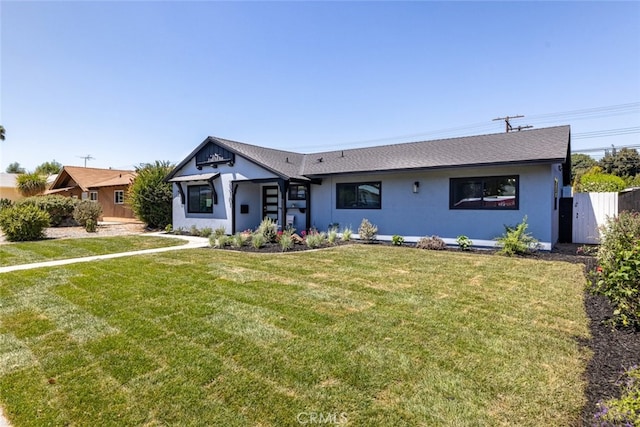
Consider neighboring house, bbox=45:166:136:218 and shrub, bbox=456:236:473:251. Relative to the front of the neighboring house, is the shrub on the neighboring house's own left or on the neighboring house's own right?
on the neighboring house's own left

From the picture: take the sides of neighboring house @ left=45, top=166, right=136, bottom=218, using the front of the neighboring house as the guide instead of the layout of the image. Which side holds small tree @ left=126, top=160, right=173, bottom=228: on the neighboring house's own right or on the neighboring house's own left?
on the neighboring house's own left

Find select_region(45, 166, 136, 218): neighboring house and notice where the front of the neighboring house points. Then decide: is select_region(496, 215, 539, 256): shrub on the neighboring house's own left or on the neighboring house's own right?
on the neighboring house's own left

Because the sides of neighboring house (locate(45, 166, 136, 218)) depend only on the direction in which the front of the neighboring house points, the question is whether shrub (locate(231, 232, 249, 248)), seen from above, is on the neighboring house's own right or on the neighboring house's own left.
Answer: on the neighboring house's own left

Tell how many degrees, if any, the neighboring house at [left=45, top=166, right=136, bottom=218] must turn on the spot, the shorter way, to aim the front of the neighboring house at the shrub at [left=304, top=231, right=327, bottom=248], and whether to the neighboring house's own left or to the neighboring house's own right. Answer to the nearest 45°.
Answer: approximately 45° to the neighboring house's own left

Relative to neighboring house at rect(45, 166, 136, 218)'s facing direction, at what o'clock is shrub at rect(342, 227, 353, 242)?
The shrub is roughly at 10 o'clock from the neighboring house.

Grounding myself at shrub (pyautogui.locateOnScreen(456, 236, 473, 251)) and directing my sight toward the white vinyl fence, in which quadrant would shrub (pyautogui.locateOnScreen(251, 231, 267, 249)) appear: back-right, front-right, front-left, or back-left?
back-left

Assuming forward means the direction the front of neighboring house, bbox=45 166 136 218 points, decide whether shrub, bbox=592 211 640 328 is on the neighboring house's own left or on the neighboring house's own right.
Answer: on the neighboring house's own left

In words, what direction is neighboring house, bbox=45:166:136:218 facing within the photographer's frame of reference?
facing the viewer and to the left of the viewer

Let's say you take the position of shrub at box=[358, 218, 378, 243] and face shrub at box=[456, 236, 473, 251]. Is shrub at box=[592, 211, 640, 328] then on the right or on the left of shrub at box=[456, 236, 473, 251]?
right

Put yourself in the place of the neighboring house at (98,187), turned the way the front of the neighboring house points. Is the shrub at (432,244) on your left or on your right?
on your left

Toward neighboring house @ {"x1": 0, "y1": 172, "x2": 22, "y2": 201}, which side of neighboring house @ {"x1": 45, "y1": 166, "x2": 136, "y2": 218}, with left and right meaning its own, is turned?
right
